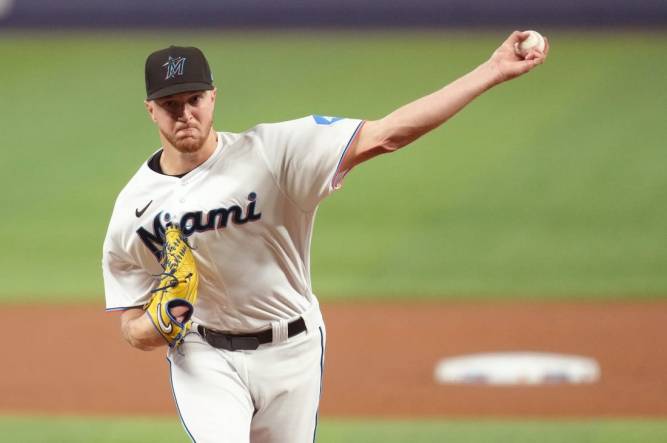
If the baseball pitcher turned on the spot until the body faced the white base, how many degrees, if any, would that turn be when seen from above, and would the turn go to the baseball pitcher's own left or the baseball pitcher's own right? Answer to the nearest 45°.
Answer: approximately 135° to the baseball pitcher's own left

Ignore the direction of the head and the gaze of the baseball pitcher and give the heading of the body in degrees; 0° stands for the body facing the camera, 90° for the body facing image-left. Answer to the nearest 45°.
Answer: approximately 0°
